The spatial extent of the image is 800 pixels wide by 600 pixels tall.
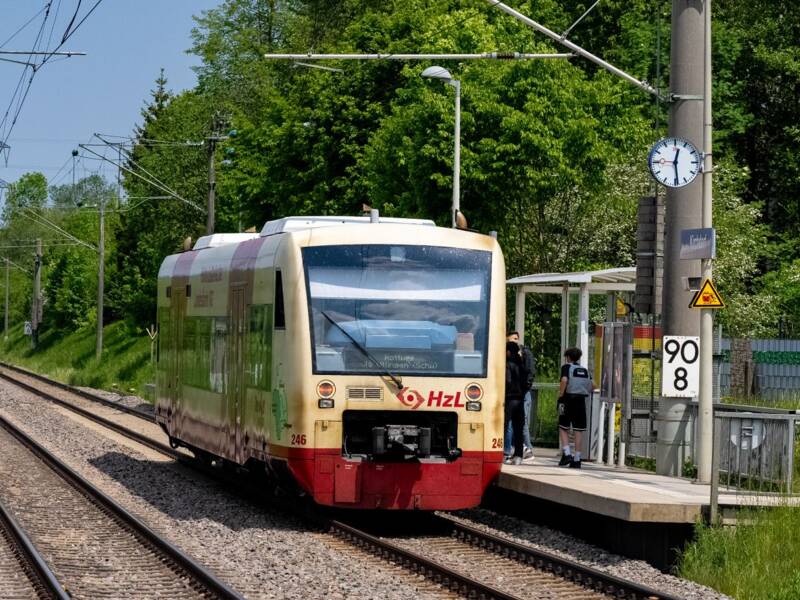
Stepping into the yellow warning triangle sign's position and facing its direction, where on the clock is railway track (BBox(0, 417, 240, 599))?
The railway track is roughly at 2 o'clock from the yellow warning triangle sign.

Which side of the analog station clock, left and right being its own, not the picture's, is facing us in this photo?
front

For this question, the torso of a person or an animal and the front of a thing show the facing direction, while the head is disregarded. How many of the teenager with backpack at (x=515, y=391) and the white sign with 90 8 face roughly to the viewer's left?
1

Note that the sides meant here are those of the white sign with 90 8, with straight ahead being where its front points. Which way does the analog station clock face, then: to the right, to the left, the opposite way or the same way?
the same way

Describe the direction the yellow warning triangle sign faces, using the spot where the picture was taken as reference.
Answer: facing the viewer

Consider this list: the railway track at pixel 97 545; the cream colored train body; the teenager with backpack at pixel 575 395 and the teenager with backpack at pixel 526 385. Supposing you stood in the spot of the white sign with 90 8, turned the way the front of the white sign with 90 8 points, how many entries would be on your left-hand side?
0

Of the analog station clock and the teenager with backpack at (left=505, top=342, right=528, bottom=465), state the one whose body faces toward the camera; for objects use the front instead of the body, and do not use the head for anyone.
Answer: the analog station clock

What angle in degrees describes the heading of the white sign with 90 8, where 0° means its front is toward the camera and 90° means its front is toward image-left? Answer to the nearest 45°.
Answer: approximately 0°

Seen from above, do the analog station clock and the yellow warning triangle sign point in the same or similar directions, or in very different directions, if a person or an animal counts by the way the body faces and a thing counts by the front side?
same or similar directions

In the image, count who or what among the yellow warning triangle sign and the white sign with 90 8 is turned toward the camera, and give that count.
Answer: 2

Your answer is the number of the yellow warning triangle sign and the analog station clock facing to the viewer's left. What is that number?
0

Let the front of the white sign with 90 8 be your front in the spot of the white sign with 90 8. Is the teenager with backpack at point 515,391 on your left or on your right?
on your right
